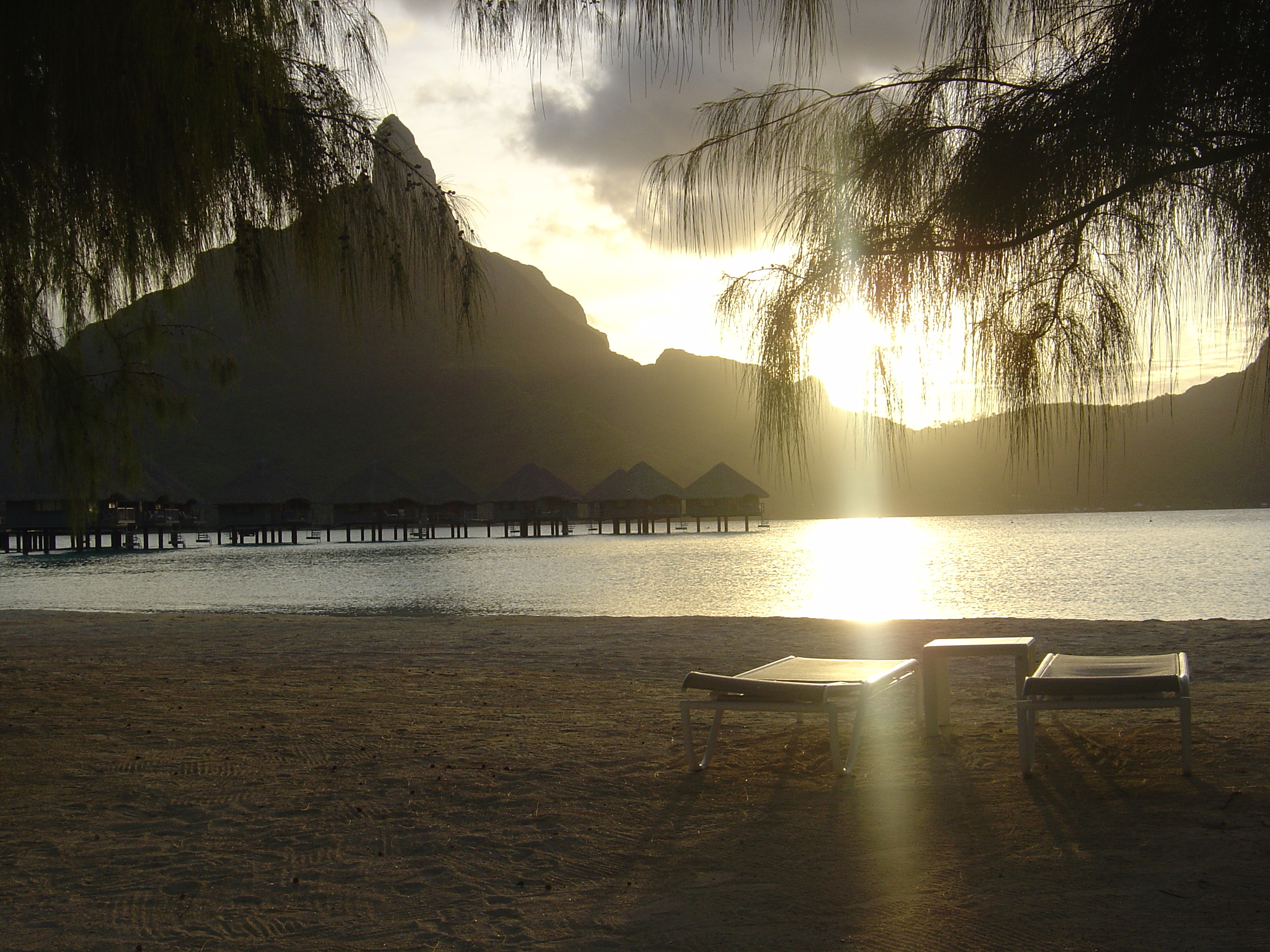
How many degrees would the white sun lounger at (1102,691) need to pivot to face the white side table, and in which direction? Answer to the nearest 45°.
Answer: approximately 45° to its left

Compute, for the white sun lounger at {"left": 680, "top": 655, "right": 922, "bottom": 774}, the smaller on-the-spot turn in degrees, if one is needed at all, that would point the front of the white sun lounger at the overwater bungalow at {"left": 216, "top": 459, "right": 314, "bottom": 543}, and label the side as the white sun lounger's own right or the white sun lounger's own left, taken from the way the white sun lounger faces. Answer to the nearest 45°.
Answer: approximately 90° to the white sun lounger's own left

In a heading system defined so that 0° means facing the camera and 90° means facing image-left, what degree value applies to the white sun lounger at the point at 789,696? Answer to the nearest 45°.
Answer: approximately 225°

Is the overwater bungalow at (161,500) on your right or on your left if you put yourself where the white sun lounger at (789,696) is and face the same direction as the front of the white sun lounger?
on your left

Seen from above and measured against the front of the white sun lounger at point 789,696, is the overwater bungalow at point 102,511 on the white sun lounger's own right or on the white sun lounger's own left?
on the white sun lounger's own left

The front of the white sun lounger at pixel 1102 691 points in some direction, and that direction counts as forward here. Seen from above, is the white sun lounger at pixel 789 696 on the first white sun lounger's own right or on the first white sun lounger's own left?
on the first white sun lounger's own left

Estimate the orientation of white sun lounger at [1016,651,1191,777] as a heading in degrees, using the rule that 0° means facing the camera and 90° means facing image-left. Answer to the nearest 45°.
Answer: approximately 180°
